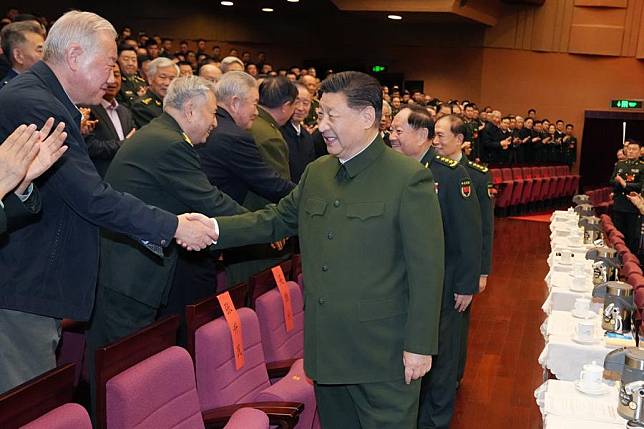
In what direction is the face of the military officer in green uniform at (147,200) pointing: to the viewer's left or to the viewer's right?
to the viewer's right

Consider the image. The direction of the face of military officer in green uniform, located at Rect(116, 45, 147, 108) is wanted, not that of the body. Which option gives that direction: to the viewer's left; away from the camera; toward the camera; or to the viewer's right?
toward the camera

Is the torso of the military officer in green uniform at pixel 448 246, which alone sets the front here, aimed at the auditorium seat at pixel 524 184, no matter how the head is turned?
no

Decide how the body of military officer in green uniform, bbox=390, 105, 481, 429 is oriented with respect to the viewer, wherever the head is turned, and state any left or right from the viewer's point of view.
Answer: facing to the left of the viewer

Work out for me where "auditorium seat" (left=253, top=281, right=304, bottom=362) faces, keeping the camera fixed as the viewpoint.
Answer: facing the viewer and to the right of the viewer

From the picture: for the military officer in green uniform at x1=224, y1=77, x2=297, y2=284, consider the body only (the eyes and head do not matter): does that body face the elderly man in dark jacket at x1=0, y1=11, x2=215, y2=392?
no

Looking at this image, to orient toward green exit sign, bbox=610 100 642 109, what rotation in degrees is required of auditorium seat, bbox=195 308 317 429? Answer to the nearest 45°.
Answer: approximately 90° to its left

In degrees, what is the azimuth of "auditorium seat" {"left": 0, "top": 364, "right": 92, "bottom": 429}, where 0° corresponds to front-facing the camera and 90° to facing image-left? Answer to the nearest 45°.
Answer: approximately 315°

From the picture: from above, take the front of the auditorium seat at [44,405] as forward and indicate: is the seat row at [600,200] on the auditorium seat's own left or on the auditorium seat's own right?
on the auditorium seat's own left

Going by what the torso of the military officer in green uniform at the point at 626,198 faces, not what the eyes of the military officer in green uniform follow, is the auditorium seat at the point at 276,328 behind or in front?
in front

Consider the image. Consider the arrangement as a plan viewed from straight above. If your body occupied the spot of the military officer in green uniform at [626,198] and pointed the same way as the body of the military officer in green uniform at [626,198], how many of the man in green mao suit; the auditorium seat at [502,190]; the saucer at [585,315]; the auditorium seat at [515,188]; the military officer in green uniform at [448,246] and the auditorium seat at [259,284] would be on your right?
2

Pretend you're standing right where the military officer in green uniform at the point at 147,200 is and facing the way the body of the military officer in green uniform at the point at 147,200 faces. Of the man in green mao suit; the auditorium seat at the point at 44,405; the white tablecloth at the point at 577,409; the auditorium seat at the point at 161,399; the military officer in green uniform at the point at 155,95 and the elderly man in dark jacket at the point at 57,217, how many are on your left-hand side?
1

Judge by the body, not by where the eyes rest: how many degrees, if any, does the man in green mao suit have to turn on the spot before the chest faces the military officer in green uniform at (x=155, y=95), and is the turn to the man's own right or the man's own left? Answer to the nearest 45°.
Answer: approximately 90° to the man's own right

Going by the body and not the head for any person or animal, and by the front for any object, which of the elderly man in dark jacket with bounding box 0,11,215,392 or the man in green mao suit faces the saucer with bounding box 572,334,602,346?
the elderly man in dark jacket

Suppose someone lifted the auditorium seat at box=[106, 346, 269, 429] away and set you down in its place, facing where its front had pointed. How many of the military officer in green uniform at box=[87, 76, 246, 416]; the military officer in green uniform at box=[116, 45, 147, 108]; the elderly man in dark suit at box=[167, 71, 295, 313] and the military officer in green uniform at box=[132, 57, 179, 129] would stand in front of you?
0

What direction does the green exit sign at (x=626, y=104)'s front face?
toward the camera

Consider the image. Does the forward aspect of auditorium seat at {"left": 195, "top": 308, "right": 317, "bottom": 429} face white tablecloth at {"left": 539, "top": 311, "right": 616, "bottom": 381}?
no

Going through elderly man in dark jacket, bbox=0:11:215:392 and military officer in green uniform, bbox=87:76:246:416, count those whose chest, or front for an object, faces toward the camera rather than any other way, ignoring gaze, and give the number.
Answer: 0

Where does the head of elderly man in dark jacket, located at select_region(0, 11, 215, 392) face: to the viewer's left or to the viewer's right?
to the viewer's right
